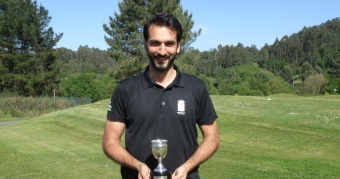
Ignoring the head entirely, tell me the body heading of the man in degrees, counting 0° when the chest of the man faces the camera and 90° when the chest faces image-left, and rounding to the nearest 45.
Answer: approximately 0°

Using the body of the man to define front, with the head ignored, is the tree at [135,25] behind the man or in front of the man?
behind
